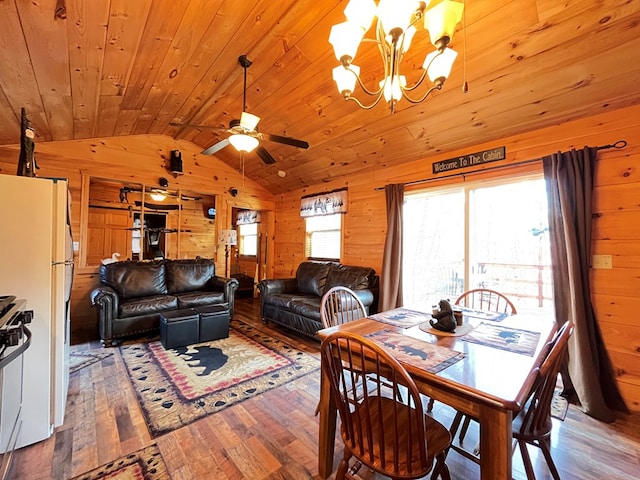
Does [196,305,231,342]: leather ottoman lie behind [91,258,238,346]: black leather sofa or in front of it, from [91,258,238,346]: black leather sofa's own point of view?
in front

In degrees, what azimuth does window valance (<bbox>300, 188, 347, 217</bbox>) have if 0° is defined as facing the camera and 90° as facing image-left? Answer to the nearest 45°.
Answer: approximately 45°

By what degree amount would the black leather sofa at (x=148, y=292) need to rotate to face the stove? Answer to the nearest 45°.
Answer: approximately 45° to its right

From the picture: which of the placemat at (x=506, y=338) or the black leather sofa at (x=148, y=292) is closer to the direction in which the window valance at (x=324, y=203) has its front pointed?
the black leather sofa

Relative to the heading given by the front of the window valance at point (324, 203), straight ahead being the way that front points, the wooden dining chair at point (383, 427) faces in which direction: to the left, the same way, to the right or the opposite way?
the opposite way

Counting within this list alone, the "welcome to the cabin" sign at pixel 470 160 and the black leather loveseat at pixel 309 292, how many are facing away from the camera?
0

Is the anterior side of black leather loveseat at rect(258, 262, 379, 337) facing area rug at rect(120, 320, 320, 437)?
yes

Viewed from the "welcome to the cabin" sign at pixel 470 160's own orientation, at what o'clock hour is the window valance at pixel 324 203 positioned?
The window valance is roughly at 2 o'clock from the "welcome to the cabin" sign.

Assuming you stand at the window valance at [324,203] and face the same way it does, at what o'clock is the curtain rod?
The curtain rod is roughly at 9 o'clock from the window valance.

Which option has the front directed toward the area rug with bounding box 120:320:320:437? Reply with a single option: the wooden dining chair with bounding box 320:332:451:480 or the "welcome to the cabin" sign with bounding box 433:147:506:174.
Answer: the "welcome to the cabin" sign

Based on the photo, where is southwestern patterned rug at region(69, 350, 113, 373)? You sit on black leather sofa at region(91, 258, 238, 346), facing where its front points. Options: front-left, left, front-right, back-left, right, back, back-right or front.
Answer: right

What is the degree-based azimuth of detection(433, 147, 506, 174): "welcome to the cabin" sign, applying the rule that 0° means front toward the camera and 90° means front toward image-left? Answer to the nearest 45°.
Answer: approximately 45°

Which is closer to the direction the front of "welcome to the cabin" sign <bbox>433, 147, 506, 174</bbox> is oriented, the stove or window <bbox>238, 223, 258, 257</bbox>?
the stove

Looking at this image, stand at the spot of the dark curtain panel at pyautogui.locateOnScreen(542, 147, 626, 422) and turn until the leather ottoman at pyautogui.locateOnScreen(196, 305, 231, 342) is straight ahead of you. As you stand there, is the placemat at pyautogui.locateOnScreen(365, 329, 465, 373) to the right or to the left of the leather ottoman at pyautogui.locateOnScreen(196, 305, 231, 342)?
left
